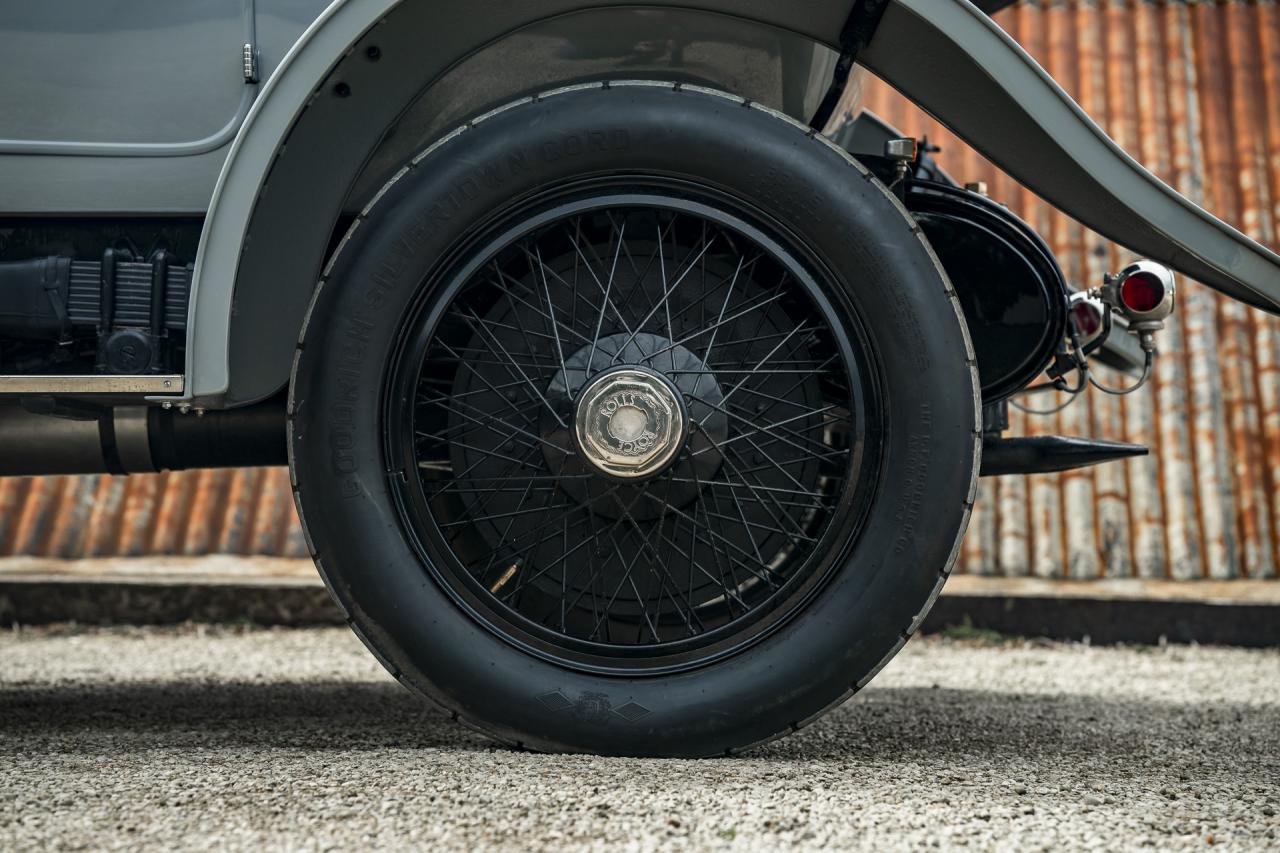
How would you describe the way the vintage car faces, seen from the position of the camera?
facing to the left of the viewer
